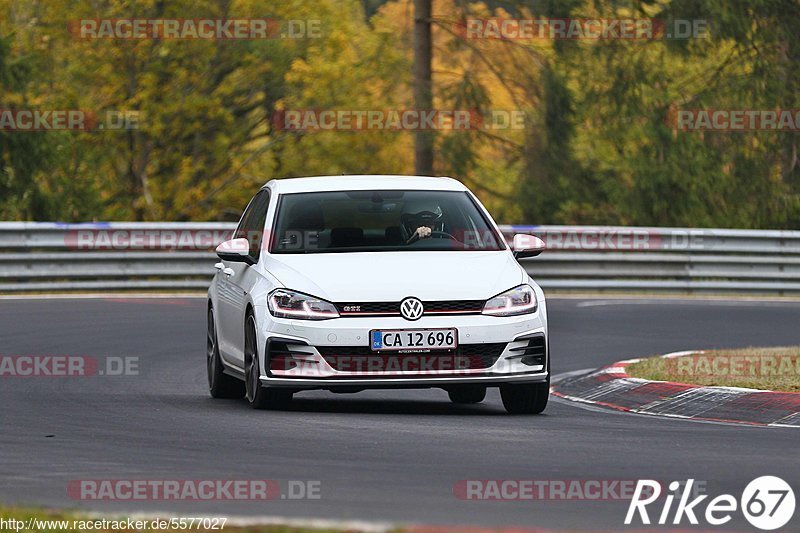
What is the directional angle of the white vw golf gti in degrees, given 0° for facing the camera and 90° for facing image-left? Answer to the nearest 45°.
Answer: approximately 0°

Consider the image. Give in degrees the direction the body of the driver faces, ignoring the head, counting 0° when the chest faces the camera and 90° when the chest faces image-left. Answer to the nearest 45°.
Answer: approximately 0°

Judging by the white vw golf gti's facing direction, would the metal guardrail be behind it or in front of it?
behind

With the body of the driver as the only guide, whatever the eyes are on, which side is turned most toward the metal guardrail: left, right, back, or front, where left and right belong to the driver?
back
